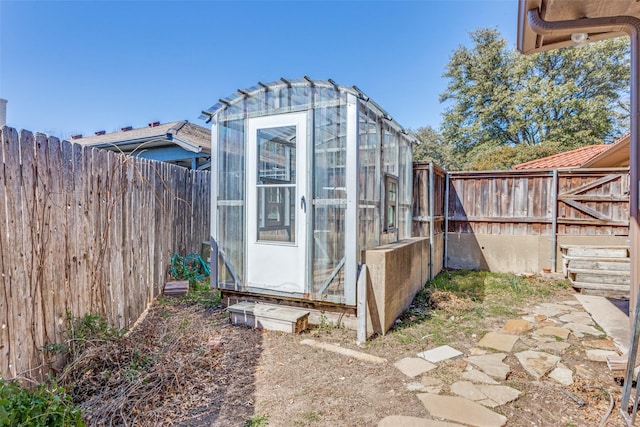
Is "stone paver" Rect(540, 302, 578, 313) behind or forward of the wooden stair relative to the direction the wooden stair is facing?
forward

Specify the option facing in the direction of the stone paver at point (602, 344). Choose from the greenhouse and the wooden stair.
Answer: the wooden stair

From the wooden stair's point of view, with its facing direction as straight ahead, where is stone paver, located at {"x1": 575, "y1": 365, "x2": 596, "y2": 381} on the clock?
The stone paver is roughly at 12 o'clock from the wooden stair.

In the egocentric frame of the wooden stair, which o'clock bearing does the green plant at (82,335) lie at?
The green plant is roughly at 1 o'clock from the wooden stair.

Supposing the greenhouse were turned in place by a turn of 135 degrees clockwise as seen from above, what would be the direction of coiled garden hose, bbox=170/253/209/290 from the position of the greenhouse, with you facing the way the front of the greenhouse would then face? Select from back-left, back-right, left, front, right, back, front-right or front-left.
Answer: front-left

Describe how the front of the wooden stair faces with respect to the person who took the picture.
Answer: facing the viewer

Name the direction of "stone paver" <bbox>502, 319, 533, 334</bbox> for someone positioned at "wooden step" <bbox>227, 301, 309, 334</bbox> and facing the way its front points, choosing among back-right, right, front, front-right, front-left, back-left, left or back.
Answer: back-left

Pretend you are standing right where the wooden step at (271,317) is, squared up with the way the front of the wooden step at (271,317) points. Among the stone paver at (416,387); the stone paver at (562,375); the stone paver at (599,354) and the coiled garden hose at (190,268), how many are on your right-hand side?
1

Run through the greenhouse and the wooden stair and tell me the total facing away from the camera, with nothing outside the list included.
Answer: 0

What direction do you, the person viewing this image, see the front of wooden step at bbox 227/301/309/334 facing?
facing the viewer and to the left of the viewer

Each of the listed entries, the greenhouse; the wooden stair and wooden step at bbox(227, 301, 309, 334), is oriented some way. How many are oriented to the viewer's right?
0

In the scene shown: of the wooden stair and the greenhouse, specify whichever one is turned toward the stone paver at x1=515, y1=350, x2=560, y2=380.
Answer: the wooden stair

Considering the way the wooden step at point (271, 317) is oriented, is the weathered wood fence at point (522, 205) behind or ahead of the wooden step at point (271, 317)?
behind

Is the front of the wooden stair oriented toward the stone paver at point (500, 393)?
yes

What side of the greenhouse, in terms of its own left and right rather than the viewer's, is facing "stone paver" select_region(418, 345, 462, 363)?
left

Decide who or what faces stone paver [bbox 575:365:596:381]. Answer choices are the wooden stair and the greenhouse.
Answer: the wooden stair
